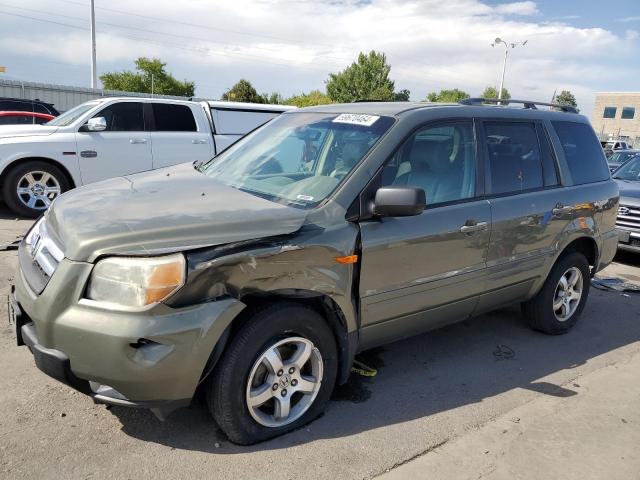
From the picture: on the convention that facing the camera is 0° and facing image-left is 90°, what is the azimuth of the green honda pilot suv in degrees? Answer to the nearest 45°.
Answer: approximately 45°

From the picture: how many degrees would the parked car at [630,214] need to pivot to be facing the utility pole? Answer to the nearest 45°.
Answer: approximately 135° to its right

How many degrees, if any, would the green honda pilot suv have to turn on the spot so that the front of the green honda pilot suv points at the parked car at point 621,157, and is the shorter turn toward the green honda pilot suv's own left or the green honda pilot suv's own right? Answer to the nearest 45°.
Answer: approximately 180°

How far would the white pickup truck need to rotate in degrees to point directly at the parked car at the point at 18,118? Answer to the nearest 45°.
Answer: approximately 45° to its right

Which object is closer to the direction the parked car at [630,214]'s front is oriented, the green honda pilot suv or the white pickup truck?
the green honda pilot suv

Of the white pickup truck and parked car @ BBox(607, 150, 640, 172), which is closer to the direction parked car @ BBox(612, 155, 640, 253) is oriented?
the white pickup truck

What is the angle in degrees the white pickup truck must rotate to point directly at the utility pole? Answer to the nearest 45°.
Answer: approximately 90° to its right

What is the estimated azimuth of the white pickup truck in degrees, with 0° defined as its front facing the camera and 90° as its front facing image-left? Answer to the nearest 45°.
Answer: approximately 90°

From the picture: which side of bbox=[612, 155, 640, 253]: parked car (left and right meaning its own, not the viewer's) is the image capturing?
front

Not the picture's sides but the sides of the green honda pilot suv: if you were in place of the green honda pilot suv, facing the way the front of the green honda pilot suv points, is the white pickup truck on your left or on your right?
on your right
